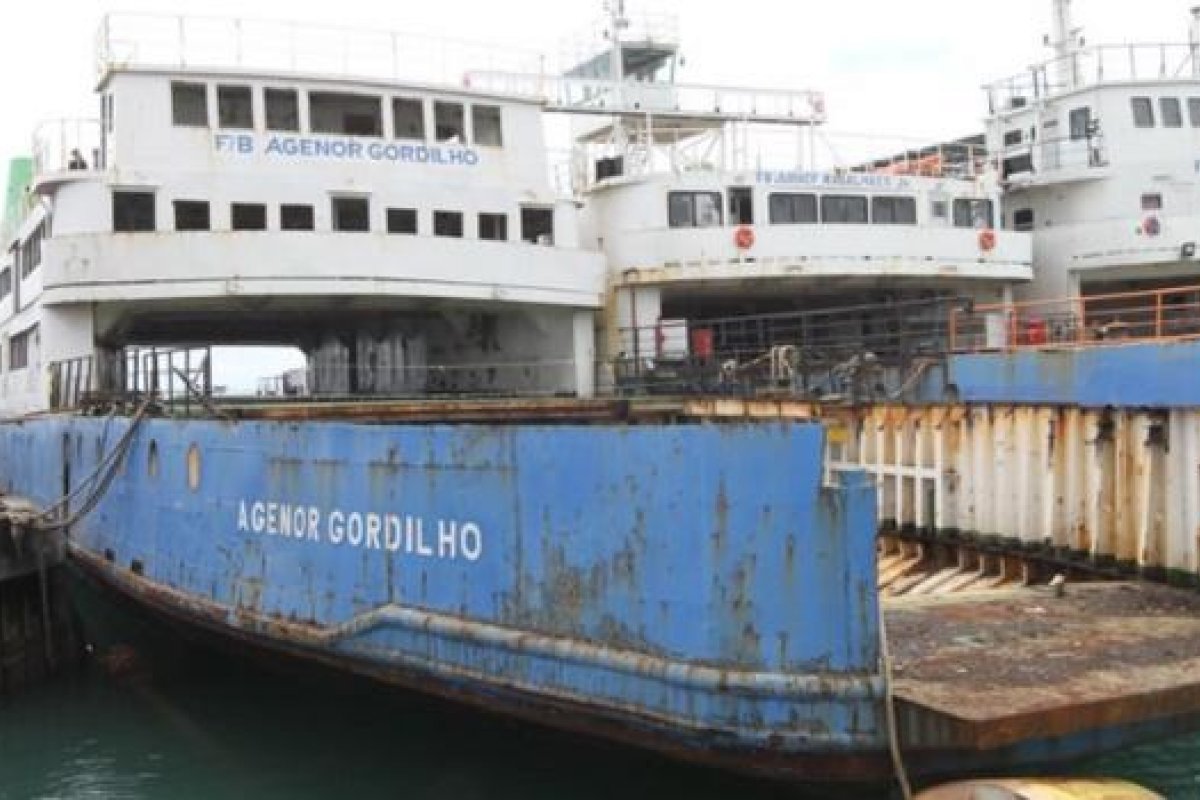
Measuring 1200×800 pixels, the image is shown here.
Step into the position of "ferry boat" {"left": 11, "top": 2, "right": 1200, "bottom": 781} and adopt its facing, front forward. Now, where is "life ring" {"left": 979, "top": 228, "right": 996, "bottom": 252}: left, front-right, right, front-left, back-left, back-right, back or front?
left

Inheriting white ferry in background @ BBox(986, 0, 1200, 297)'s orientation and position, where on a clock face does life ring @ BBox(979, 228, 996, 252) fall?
The life ring is roughly at 3 o'clock from the white ferry in background.

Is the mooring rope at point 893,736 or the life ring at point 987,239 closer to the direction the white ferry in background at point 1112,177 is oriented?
the mooring rope

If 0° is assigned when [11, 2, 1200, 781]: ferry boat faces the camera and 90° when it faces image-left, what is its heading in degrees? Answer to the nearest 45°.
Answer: approximately 315°

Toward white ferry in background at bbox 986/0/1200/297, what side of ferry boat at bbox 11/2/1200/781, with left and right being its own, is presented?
left

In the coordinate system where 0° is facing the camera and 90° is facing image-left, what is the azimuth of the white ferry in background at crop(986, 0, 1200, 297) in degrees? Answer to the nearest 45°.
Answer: approximately 315°

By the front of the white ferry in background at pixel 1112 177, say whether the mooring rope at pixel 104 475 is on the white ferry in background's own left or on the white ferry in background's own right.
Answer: on the white ferry in background's own right
